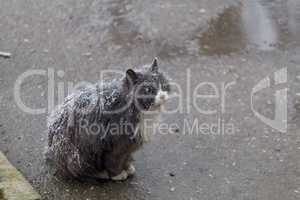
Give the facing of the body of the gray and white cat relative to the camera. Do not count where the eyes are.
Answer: to the viewer's right
